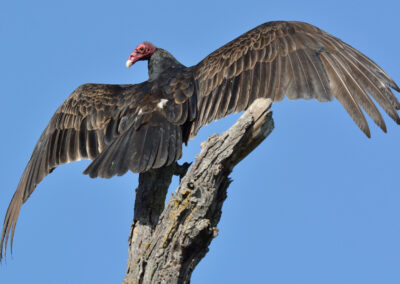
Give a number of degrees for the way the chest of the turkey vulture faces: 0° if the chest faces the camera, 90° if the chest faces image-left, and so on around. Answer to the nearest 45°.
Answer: approximately 180°
